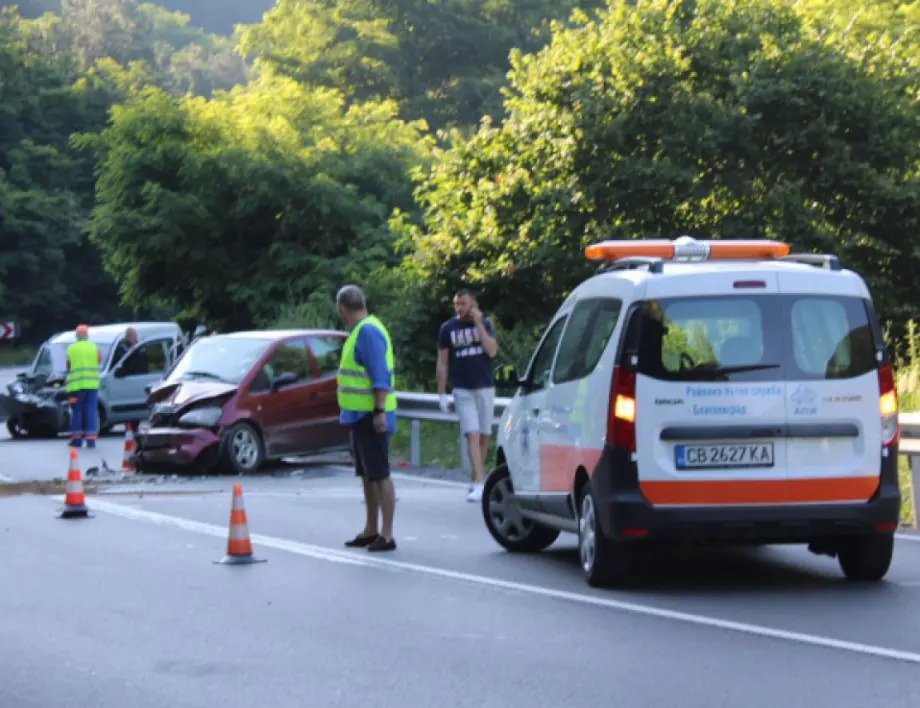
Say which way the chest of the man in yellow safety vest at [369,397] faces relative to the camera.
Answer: to the viewer's left

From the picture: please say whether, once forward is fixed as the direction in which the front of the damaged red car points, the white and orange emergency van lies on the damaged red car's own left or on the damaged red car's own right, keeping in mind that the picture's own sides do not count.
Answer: on the damaged red car's own left

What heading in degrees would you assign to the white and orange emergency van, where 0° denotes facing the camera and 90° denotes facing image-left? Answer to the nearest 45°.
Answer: approximately 135°

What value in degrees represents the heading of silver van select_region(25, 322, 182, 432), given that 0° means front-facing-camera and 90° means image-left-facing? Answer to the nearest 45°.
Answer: approximately 45°

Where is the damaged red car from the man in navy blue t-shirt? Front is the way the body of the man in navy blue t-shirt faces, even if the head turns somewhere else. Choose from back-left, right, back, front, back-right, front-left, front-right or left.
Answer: back-right
